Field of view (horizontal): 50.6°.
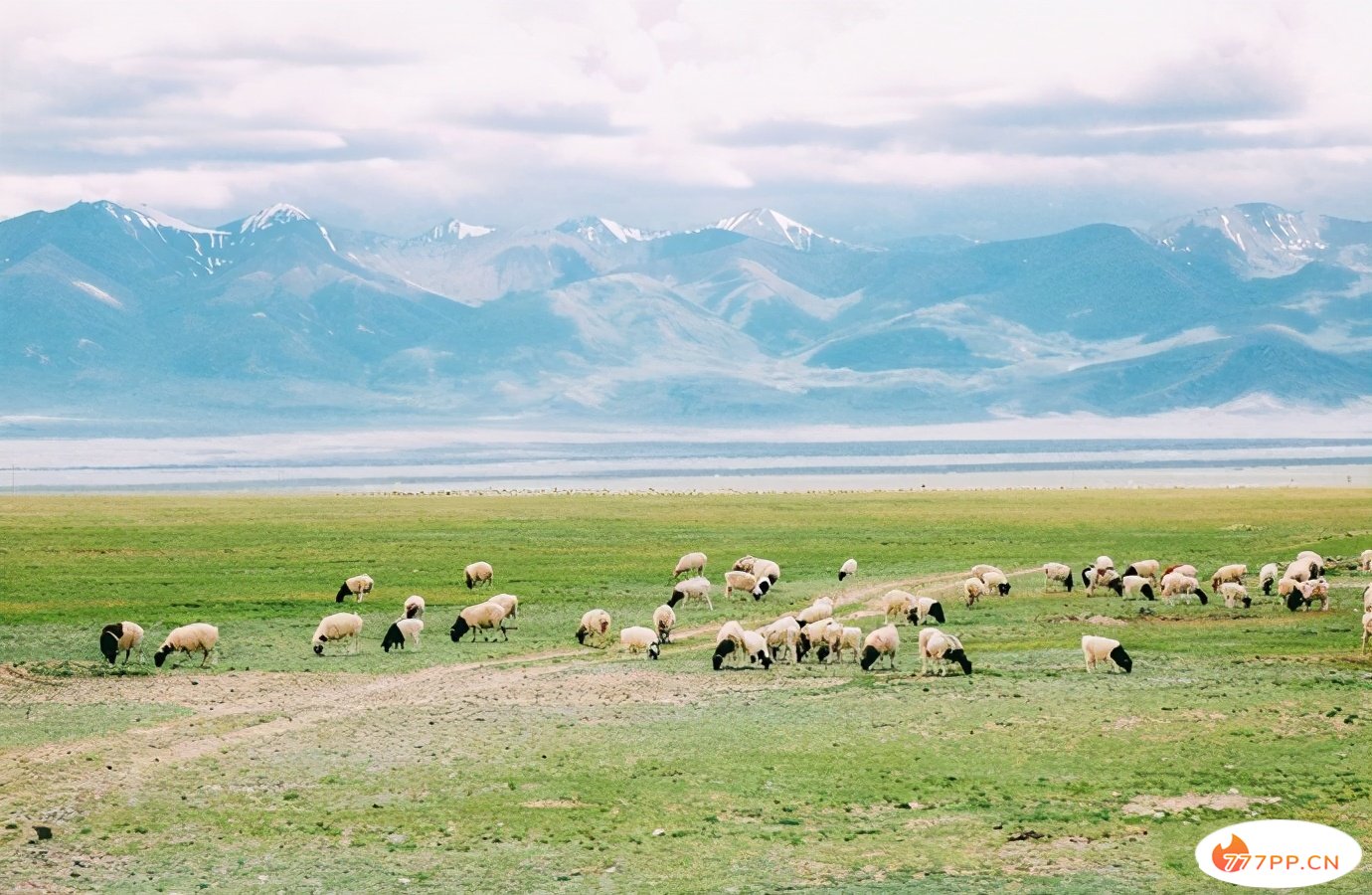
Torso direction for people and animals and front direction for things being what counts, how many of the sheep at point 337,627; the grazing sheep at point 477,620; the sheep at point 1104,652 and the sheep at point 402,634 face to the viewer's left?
3

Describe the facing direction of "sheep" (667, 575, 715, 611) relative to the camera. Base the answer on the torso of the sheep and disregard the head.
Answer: to the viewer's left

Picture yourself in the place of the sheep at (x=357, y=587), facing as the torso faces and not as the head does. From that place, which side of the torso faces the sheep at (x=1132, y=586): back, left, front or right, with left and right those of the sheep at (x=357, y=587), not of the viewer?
back

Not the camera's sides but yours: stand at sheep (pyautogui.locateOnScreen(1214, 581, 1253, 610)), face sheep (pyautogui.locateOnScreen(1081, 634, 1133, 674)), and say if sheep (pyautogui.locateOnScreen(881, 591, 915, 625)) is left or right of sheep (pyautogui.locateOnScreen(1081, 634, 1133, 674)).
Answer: right

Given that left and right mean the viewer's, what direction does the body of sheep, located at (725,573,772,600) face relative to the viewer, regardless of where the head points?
facing to the right of the viewer

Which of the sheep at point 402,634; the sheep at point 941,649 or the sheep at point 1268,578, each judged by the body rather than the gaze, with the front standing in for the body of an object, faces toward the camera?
the sheep at point 1268,578

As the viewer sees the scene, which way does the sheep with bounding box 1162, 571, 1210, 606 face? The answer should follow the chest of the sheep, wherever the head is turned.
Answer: to the viewer's right

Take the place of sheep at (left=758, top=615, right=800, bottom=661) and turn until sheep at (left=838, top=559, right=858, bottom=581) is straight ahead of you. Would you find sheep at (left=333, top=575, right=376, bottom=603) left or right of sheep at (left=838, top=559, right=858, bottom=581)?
left

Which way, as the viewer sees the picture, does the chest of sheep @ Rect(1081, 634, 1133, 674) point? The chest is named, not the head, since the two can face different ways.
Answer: to the viewer's right

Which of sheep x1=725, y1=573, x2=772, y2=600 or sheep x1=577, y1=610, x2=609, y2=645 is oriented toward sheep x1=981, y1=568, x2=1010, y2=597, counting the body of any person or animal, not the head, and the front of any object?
sheep x1=725, y1=573, x2=772, y2=600

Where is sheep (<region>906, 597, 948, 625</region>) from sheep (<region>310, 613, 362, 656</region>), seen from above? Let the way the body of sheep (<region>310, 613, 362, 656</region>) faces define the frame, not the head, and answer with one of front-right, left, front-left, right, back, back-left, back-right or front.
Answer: back

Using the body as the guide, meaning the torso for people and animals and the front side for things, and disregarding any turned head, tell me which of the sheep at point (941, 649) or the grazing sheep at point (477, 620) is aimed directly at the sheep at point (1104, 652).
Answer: the sheep at point (941, 649)

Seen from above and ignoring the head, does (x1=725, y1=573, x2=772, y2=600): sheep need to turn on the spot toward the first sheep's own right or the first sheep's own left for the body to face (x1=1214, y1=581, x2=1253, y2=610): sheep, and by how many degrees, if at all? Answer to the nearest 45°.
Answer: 0° — it already faces it

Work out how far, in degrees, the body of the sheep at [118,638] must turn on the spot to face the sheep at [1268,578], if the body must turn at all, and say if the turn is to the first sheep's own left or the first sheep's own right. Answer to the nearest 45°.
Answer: approximately 135° to the first sheep's own left

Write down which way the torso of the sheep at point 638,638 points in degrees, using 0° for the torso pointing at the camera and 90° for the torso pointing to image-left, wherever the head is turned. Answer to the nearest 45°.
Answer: approximately 270°
